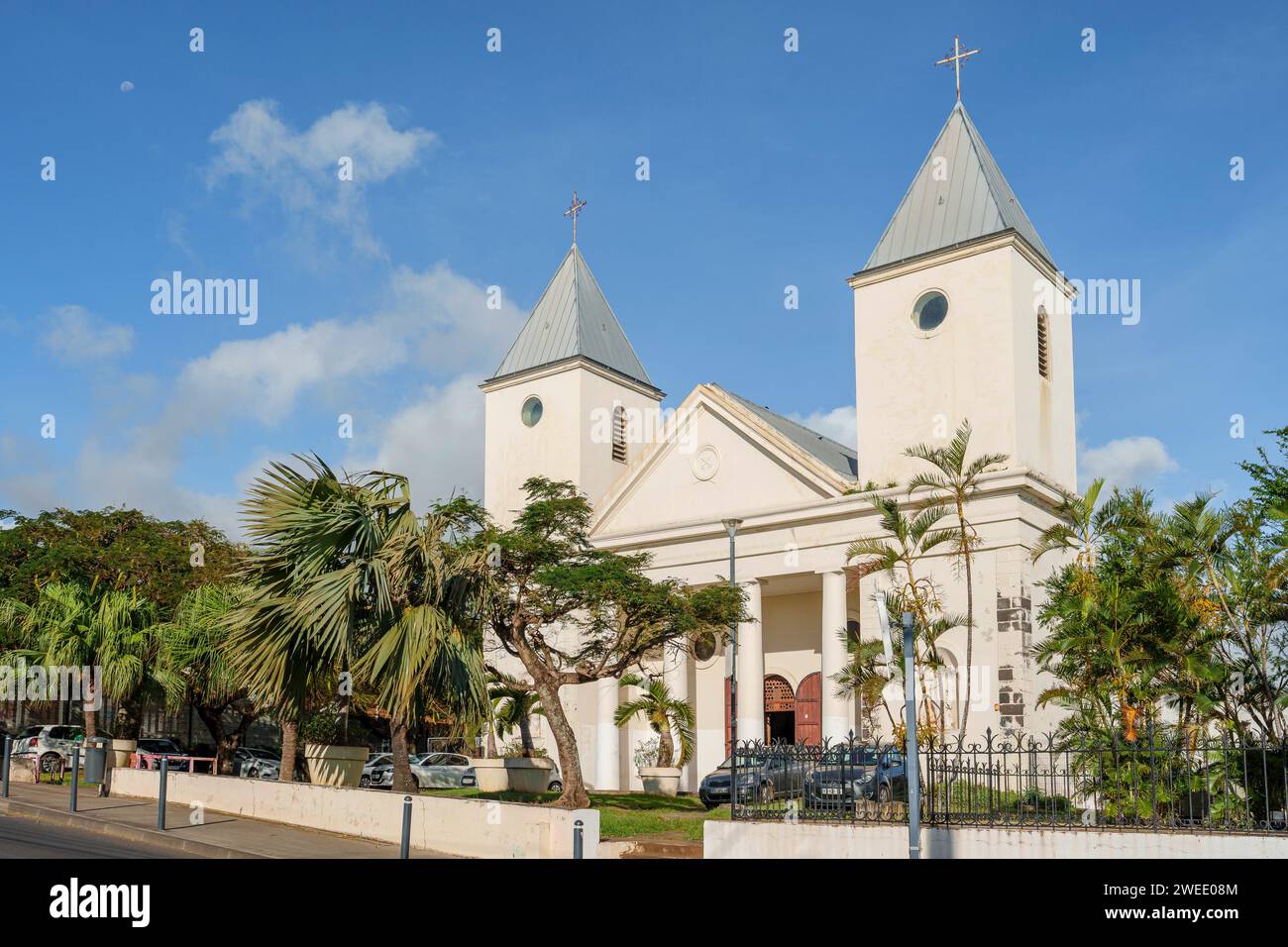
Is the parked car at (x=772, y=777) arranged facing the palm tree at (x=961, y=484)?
no

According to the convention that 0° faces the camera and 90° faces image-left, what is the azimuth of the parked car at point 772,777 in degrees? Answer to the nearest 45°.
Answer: approximately 45°

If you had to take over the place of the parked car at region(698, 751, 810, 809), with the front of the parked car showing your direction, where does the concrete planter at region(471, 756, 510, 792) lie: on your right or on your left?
on your right

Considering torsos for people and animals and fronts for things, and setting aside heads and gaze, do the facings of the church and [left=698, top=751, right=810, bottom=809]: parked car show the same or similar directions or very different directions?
same or similar directions

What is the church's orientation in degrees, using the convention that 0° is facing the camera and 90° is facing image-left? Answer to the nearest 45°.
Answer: approximately 45°

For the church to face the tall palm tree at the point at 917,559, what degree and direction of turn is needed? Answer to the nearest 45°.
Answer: approximately 45° to its left

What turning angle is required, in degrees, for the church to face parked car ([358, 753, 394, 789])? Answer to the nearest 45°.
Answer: approximately 45° to its right

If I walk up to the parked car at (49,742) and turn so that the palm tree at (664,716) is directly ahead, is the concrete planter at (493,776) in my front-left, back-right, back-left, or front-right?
front-right

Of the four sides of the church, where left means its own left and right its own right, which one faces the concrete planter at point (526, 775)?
front

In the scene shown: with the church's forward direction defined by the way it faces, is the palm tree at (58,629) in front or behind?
in front

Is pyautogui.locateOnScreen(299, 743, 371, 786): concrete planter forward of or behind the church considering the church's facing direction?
forward

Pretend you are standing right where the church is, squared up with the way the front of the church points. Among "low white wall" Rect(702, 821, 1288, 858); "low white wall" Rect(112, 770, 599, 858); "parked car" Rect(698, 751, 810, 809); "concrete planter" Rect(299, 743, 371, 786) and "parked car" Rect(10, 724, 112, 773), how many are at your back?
0

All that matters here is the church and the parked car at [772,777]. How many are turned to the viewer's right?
0
